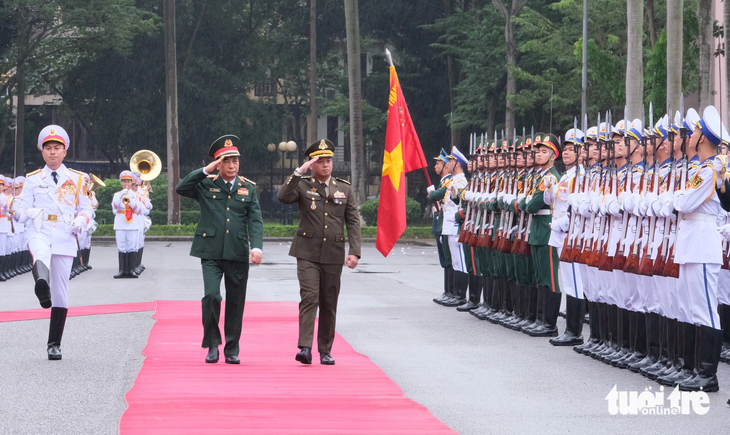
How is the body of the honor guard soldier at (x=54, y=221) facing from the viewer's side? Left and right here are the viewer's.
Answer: facing the viewer

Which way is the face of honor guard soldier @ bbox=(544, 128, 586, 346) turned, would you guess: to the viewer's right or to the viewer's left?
to the viewer's left

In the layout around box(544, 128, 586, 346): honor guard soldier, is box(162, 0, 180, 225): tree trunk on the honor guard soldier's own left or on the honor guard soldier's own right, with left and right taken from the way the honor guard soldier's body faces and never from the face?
on the honor guard soldier's own right

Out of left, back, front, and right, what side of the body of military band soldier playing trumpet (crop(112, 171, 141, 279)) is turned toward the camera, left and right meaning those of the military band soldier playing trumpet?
front

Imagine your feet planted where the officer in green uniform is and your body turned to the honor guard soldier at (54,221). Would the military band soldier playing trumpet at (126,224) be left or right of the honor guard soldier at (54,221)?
right

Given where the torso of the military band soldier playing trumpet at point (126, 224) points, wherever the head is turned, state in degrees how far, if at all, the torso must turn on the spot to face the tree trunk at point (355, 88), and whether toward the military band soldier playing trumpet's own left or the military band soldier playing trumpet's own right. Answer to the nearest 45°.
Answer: approximately 135° to the military band soldier playing trumpet's own left

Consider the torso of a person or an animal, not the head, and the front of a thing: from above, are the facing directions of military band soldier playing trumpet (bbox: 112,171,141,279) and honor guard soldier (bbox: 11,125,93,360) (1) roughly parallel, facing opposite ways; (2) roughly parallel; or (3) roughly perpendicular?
roughly parallel

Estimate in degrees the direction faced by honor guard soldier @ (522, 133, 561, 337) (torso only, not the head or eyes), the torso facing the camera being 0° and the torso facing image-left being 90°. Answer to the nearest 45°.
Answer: approximately 90°

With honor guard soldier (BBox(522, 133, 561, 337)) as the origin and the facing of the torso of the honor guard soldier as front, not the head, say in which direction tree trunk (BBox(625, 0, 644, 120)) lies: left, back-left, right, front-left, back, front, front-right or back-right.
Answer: right

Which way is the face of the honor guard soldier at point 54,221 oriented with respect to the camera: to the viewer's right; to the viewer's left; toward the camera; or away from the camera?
toward the camera

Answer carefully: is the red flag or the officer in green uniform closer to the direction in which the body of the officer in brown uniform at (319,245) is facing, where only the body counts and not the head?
the officer in green uniform

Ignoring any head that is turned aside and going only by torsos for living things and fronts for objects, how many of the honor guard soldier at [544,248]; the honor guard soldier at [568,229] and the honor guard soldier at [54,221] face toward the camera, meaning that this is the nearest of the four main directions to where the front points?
1

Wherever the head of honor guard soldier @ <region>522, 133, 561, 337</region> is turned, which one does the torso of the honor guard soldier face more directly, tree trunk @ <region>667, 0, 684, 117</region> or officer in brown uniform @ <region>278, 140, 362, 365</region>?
the officer in brown uniform

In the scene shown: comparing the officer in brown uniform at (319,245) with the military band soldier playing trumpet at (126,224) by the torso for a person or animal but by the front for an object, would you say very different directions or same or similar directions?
same or similar directions

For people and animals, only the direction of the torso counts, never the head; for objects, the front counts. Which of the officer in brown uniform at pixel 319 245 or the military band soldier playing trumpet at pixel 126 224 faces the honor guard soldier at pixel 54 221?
the military band soldier playing trumpet at pixel 126 224

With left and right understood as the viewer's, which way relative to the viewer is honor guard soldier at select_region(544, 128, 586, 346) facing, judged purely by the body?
facing to the left of the viewer

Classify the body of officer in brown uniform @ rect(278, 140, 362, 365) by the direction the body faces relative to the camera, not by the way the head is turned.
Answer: toward the camera
